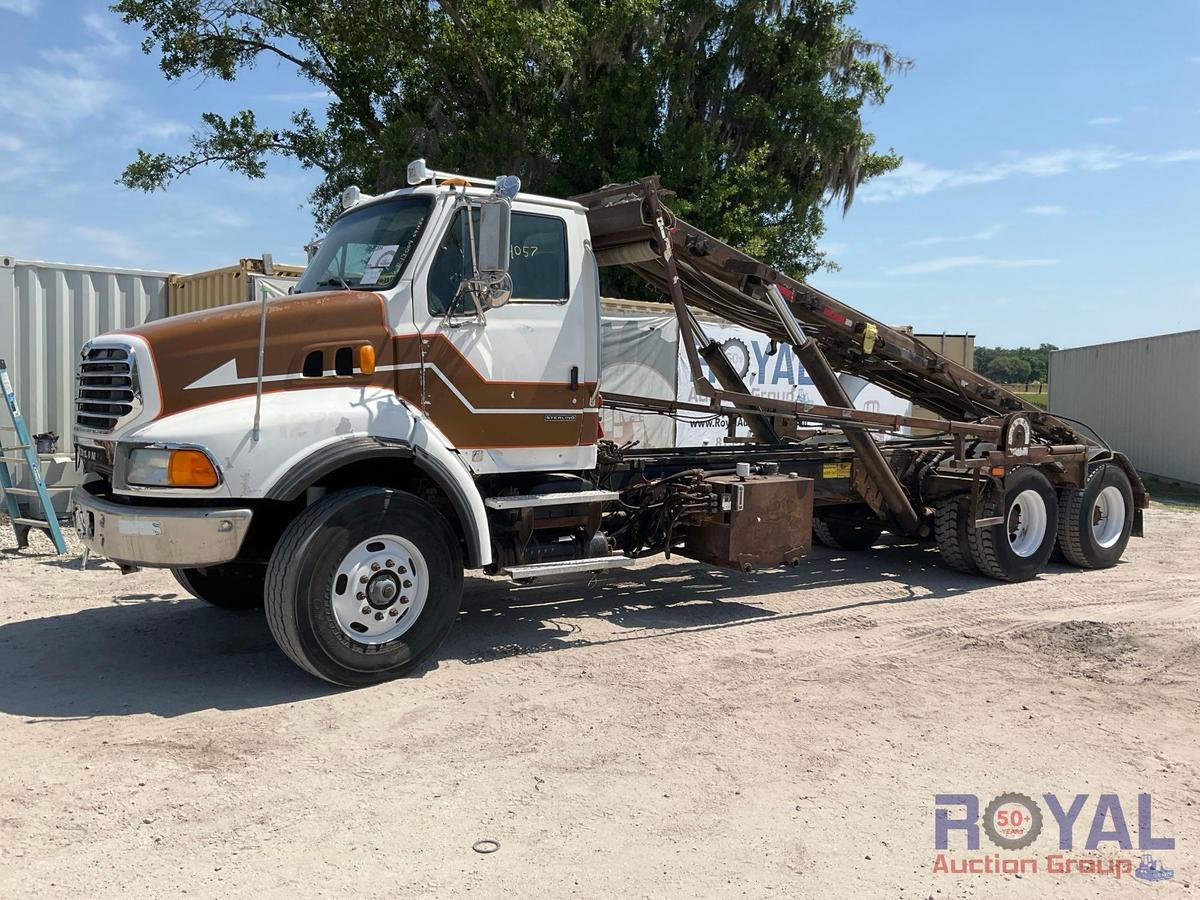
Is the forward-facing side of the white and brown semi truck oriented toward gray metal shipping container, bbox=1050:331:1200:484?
no

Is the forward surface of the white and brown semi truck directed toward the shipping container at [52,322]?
no

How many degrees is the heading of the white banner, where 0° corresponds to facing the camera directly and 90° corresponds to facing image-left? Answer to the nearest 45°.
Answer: approximately 0°

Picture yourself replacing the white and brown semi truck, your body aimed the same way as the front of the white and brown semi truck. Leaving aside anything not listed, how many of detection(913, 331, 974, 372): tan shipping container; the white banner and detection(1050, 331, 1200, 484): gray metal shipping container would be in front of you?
0

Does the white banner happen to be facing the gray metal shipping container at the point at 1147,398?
no

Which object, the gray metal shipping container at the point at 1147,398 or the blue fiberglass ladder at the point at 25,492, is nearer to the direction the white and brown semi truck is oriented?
the blue fiberglass ladder

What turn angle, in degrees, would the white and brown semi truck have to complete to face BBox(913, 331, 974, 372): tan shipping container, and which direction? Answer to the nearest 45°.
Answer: approximately 180°

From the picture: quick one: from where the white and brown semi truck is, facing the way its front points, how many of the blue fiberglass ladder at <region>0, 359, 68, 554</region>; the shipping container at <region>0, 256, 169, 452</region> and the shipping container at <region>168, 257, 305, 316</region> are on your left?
0

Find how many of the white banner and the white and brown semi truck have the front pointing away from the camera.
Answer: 0

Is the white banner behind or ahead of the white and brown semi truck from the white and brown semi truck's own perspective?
behind

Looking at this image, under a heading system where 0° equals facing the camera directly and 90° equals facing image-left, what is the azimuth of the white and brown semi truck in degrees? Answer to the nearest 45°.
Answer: approximately 45°

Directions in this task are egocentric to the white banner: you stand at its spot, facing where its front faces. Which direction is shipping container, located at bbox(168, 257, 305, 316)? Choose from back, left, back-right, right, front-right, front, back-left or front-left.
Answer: front-right

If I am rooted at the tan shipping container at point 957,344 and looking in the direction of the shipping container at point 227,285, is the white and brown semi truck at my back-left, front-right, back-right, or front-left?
front-left
